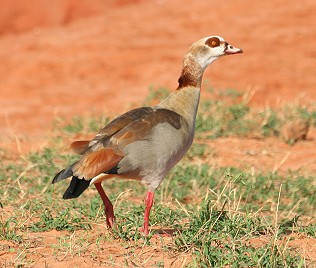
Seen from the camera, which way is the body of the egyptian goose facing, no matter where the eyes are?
to the viewer's right
